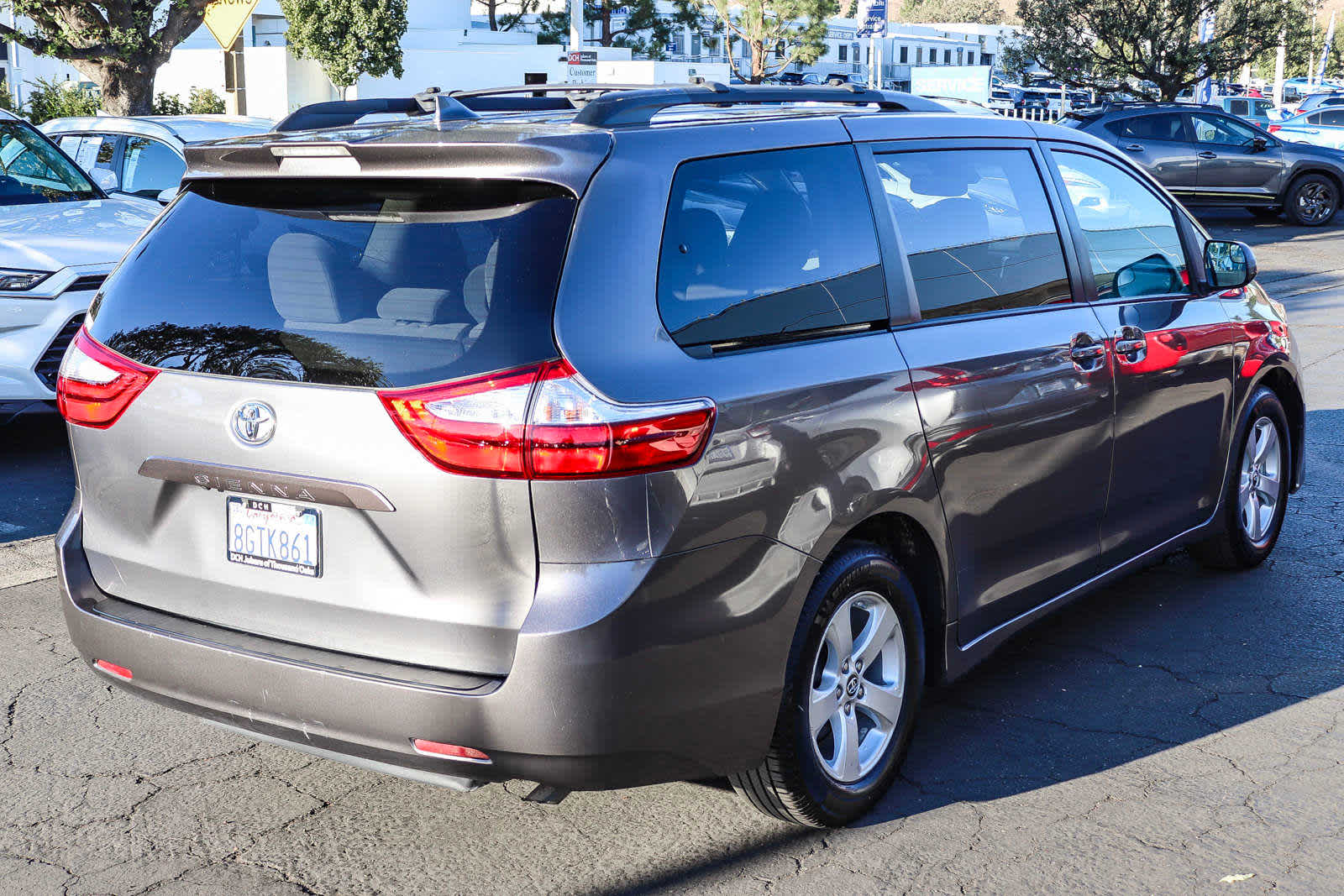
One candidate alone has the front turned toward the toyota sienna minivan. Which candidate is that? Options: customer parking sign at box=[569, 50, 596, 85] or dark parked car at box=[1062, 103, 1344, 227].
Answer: the customer parking sign

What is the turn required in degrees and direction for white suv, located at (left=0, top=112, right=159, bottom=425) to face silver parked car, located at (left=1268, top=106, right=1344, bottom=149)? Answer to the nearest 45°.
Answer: approximately 90° to its left

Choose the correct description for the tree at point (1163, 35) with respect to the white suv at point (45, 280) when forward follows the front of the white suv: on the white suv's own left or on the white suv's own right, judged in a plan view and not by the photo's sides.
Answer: on the white suv's own left

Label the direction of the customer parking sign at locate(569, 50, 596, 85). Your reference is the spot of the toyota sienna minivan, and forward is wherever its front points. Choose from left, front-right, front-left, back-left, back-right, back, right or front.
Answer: front-left

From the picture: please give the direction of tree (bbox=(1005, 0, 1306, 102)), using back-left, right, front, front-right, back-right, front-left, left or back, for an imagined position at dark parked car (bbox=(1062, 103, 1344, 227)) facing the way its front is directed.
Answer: left

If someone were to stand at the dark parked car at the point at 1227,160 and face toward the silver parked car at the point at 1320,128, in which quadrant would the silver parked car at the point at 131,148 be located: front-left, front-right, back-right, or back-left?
back-left

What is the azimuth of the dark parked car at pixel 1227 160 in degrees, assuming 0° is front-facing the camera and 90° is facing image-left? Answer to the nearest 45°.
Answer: approximately 270°

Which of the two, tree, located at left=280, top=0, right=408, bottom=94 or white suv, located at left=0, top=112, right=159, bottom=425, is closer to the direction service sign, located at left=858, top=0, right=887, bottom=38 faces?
the white suv

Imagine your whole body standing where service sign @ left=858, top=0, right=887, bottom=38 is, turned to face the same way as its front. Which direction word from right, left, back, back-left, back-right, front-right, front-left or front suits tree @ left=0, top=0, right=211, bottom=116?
front-right

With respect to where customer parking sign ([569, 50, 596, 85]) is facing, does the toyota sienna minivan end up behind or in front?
in front

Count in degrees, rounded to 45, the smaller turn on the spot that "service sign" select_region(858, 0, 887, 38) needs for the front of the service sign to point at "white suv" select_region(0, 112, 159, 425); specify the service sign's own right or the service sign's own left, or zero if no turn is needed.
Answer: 0° — it already faces it

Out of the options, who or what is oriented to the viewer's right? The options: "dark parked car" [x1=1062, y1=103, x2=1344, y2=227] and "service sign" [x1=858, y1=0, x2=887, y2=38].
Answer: the dark parked car

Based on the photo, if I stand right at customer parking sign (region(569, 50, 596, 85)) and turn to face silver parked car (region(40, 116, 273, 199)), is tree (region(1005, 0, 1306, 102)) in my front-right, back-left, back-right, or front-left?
back-left
